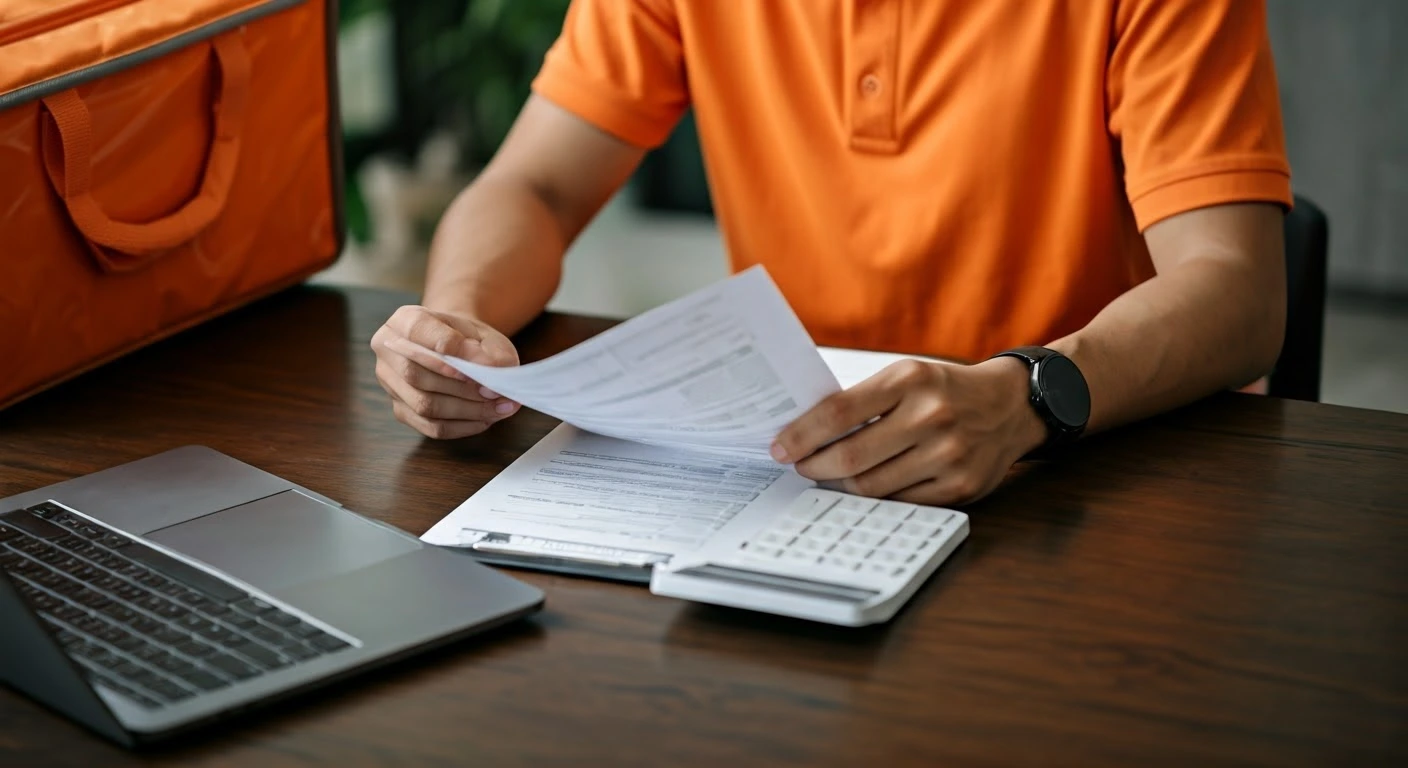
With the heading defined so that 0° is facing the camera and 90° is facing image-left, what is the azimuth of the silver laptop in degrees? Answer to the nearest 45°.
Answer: approximately 225°
